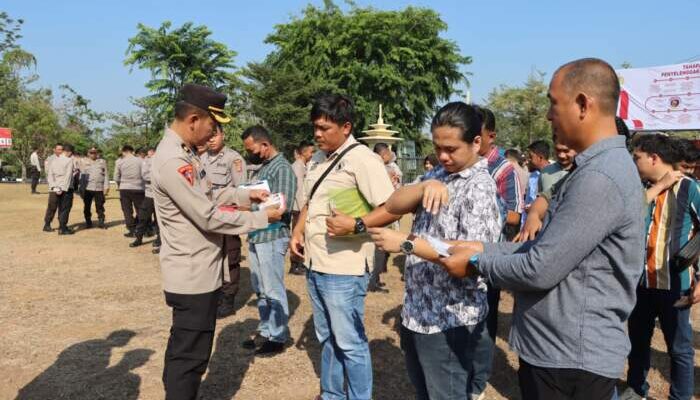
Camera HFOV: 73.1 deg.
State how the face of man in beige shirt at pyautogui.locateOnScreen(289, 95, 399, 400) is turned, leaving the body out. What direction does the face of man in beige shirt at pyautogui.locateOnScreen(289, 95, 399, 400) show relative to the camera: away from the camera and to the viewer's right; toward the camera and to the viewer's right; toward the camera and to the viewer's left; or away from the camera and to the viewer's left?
toward the camera and to the viewer's left

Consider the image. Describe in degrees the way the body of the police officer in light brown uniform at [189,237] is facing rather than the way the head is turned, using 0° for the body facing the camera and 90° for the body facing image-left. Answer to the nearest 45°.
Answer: approximately 270°

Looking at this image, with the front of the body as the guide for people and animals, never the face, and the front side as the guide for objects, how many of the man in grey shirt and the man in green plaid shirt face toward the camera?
0

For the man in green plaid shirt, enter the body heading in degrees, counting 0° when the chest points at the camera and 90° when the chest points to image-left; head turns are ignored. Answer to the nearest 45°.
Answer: approximately 90°

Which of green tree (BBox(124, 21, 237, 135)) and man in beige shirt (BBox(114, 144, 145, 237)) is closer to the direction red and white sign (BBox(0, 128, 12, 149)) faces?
the man in beige shirt

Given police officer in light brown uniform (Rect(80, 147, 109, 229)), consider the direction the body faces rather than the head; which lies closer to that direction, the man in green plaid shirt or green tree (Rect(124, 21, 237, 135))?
the man in green plaid shirt

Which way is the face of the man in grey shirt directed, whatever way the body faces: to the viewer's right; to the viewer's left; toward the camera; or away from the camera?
to the viewer's left

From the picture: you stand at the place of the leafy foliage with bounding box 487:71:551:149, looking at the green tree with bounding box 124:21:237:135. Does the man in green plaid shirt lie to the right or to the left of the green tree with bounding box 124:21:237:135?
left

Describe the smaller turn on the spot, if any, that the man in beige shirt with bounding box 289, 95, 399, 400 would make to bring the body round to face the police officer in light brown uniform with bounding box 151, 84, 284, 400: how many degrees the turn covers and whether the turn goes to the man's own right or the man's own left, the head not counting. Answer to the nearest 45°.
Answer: approximately 45° to the man's own right
